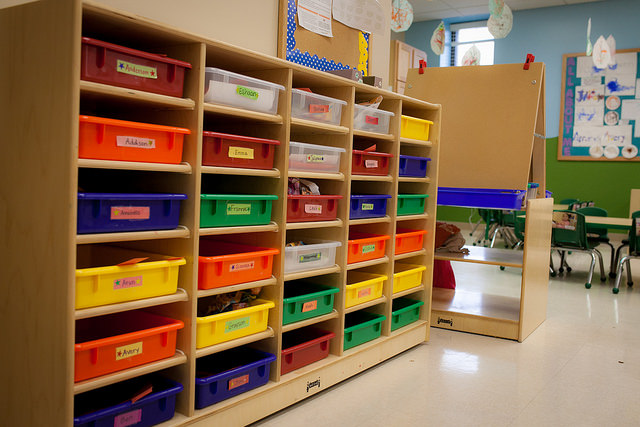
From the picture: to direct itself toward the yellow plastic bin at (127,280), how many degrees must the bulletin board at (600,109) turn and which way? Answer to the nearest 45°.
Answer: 0° — it already faces it

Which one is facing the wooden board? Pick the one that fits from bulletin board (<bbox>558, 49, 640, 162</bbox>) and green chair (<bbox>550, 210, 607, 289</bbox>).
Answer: the bulletin board

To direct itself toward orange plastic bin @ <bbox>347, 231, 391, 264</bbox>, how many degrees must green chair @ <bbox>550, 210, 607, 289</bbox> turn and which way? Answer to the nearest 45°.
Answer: approximately 135° to its right

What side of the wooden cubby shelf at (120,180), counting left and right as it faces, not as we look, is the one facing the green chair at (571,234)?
left

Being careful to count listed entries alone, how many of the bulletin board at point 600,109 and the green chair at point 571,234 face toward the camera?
1

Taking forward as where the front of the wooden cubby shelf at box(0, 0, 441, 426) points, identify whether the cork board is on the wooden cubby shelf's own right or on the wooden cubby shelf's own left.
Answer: on the wooden cubby shelf's own left
